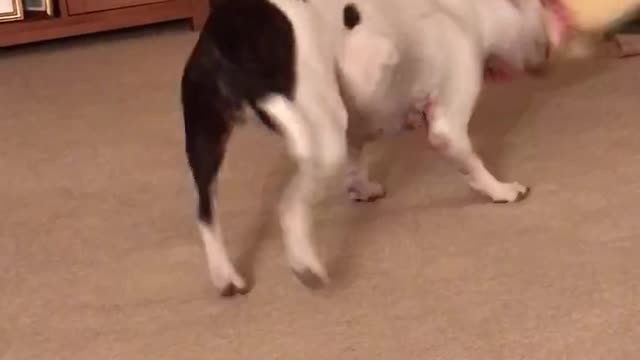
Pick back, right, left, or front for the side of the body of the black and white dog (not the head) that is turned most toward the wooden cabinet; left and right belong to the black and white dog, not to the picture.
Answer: left

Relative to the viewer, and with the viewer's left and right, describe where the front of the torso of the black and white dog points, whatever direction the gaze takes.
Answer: facing away from the viewer and to the right of the viewer
